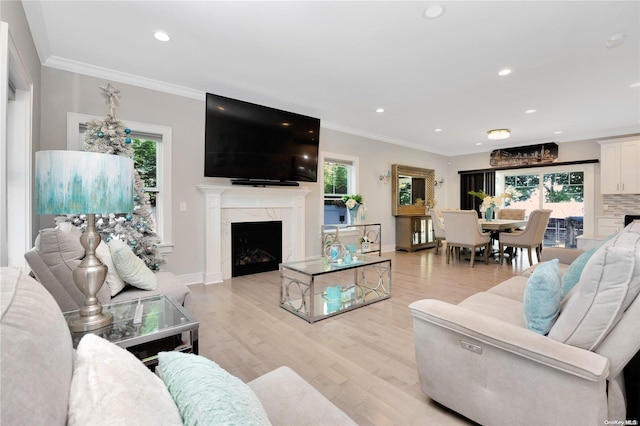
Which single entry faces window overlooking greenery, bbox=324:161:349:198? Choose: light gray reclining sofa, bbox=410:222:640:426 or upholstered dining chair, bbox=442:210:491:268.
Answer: the light gray reclining sofa

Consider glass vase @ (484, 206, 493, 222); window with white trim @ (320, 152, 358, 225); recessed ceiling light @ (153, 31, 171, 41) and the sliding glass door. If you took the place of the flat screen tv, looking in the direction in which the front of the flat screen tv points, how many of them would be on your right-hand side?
1

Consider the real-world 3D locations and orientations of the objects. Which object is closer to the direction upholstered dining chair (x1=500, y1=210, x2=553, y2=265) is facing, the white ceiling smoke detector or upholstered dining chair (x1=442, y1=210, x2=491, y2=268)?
the upholstered dining chair

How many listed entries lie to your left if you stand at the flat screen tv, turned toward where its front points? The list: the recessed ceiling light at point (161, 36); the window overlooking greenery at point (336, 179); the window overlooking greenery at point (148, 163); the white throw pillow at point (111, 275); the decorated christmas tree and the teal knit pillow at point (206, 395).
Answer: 1

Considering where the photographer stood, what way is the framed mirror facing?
facing the viewer and to the right of the viewer

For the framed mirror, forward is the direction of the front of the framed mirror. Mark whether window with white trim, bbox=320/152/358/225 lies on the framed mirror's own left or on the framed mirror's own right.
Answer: on the framed mirror's own right

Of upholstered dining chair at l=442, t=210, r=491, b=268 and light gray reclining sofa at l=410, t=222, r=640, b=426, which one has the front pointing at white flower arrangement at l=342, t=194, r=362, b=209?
the light gray reclining sofa

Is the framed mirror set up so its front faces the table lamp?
no

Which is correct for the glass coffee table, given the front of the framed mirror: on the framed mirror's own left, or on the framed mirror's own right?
on the framed mirror's own right

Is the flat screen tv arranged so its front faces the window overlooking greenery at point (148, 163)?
no

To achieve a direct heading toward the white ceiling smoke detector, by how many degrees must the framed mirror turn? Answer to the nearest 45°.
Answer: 0° — it already faces it

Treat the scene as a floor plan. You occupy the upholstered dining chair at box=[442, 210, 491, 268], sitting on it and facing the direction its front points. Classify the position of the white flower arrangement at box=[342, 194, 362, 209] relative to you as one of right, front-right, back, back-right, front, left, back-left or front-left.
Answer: back-left
